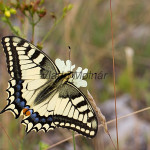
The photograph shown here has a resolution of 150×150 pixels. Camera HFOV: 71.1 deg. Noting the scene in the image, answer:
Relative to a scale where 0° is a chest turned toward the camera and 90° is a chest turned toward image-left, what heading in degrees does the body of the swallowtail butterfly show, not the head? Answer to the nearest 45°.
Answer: approximately 225°
